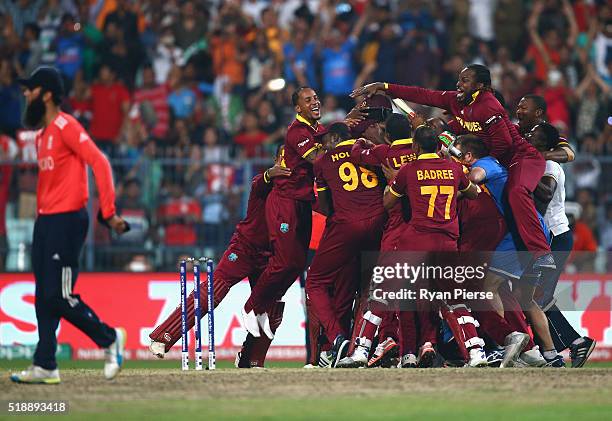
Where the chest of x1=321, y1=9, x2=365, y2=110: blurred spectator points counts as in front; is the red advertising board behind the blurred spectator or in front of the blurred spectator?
in front

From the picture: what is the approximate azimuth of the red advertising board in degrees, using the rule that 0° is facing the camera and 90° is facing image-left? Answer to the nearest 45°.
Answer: approximately 0°

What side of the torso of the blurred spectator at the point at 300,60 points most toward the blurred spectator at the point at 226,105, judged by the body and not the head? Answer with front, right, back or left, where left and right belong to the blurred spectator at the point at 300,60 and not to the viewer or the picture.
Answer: right

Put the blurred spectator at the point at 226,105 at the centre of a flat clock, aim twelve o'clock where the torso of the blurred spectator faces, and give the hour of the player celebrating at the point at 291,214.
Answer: The player celebrating is roughly at 12 o'clock from the blurred spectator.

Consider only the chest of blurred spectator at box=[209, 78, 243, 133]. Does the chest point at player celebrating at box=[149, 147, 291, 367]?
yes

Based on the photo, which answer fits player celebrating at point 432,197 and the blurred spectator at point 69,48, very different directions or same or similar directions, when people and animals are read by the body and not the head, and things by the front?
very different directions

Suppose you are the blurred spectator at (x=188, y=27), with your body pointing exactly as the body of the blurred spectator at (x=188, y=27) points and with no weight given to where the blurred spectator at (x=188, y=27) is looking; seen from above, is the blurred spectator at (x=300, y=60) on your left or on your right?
on your left
